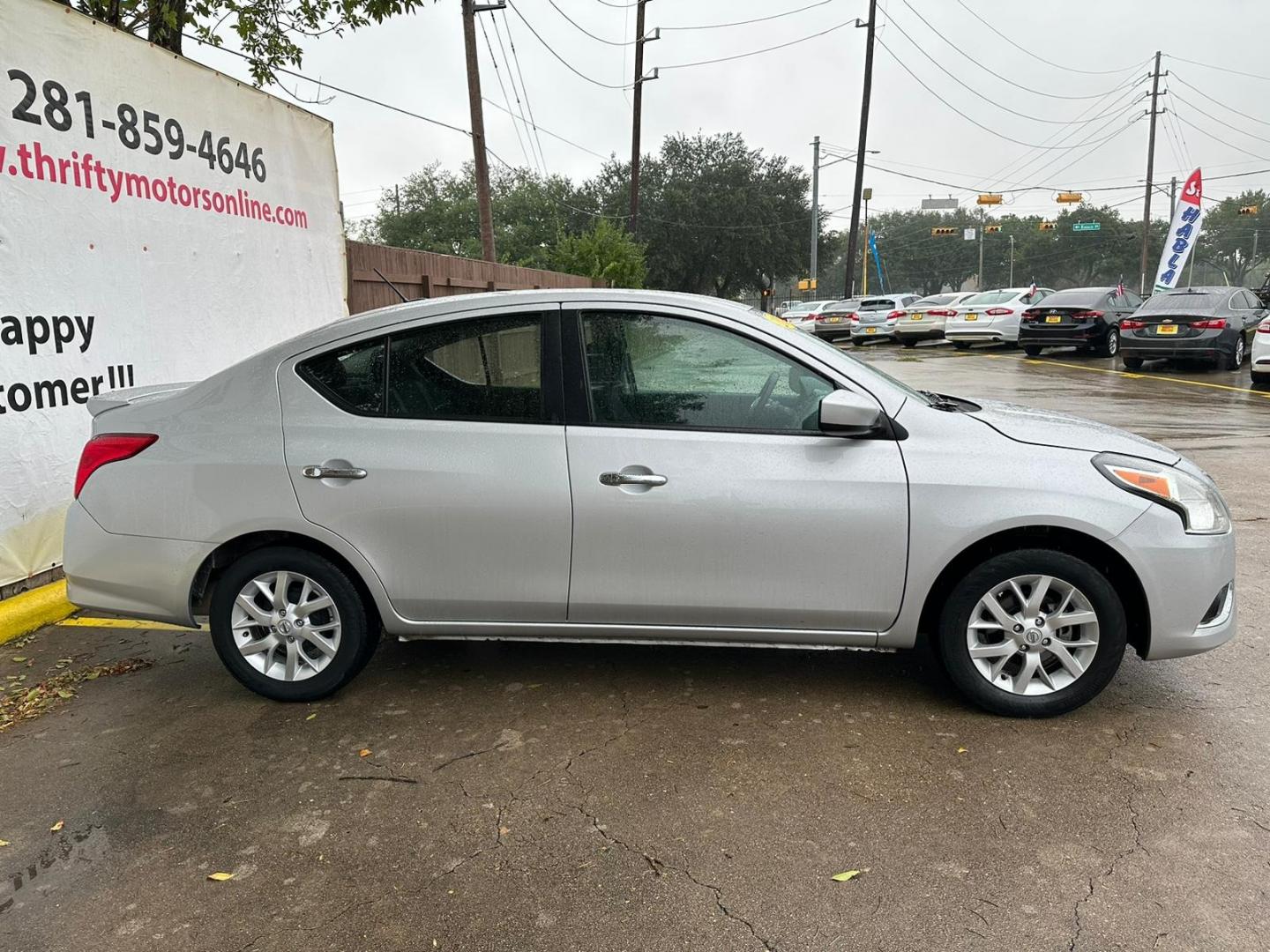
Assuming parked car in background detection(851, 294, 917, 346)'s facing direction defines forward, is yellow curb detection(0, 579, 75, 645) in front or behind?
behind

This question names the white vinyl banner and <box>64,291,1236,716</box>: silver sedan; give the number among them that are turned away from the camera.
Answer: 0

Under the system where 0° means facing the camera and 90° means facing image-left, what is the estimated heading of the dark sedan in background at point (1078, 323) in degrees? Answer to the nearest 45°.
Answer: approximately 225°

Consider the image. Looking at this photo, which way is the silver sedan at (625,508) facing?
to the viewer's right

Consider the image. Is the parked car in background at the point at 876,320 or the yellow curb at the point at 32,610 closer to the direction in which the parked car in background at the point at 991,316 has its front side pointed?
the parked car in background

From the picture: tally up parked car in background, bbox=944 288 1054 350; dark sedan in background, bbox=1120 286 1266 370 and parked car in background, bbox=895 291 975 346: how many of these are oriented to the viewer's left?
0

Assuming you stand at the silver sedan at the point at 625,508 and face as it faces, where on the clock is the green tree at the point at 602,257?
The green tree is roughly at 9 o'clock from the silver sedan.

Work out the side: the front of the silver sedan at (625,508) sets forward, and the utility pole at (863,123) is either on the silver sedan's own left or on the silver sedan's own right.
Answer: on the silver sedan's own left

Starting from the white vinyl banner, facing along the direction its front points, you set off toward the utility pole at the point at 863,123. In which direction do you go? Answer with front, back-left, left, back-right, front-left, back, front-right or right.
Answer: left
